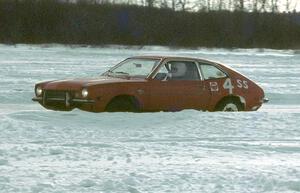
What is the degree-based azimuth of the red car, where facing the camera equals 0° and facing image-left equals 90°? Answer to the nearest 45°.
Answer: approximately 45°
